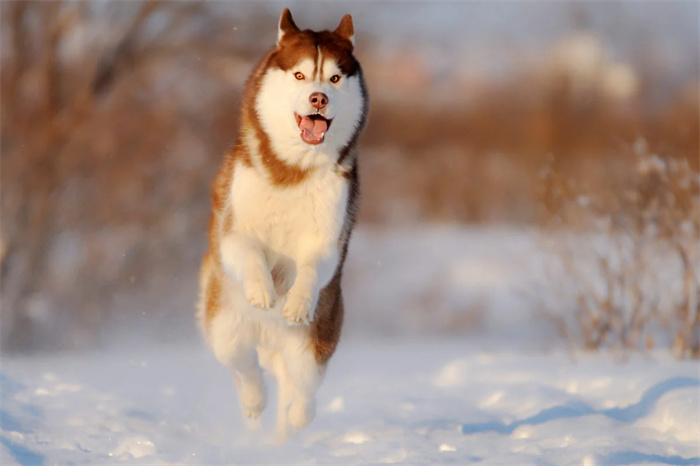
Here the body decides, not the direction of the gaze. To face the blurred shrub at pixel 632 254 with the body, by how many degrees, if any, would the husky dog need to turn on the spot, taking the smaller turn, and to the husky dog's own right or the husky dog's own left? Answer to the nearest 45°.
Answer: approximately 135° to the husky dog's own left

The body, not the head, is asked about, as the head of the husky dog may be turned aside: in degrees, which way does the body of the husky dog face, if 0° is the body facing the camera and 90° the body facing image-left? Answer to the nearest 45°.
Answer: approximately 0°

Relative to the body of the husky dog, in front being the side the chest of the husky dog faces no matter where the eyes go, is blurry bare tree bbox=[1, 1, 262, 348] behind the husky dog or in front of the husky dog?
behind
